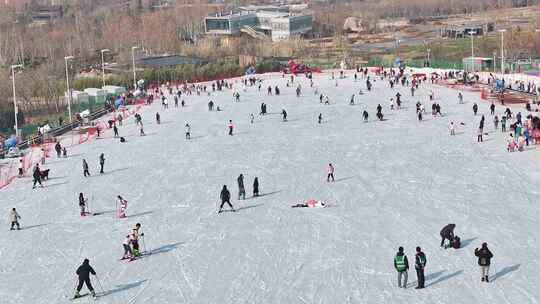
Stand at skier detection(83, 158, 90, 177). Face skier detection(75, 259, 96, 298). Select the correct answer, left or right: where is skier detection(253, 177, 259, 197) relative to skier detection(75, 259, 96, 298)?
left

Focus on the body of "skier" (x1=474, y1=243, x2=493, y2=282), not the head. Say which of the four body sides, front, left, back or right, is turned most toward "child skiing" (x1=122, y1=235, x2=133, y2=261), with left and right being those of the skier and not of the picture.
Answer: left

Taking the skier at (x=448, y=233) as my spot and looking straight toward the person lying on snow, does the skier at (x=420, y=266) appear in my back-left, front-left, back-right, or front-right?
back-left

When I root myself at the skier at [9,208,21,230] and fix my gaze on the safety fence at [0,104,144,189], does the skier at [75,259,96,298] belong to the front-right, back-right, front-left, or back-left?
back-right

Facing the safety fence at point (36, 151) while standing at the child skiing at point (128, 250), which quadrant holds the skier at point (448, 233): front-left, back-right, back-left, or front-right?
back-right

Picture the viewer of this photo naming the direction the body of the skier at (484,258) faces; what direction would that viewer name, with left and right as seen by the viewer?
facing away from the viewer
